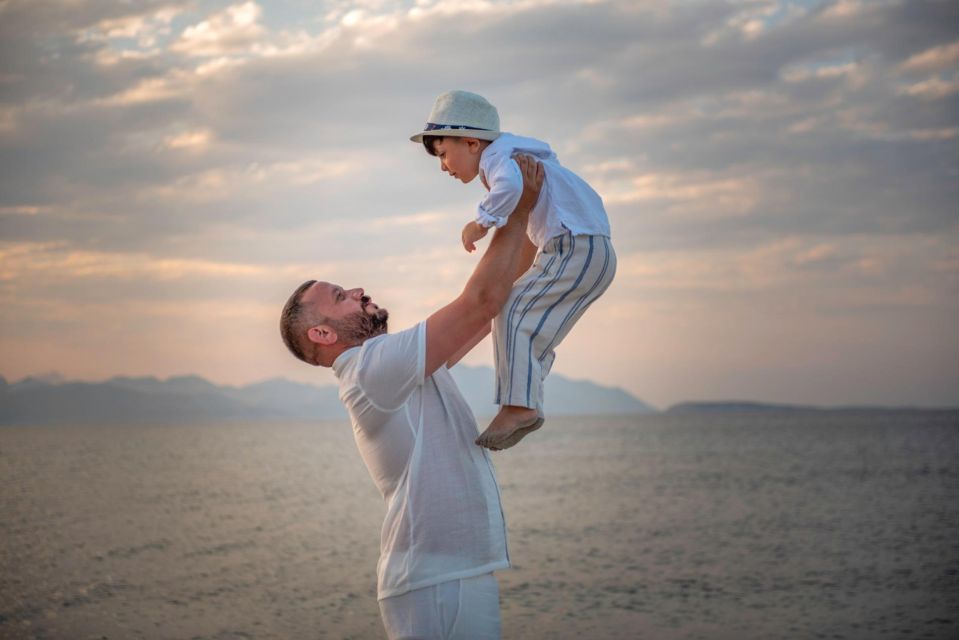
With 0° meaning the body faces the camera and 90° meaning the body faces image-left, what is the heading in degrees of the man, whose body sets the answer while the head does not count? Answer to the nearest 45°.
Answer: approximately 270°

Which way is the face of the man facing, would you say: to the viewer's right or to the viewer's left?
to the viewer's right

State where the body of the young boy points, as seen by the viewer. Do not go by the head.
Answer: to the viewer's left
